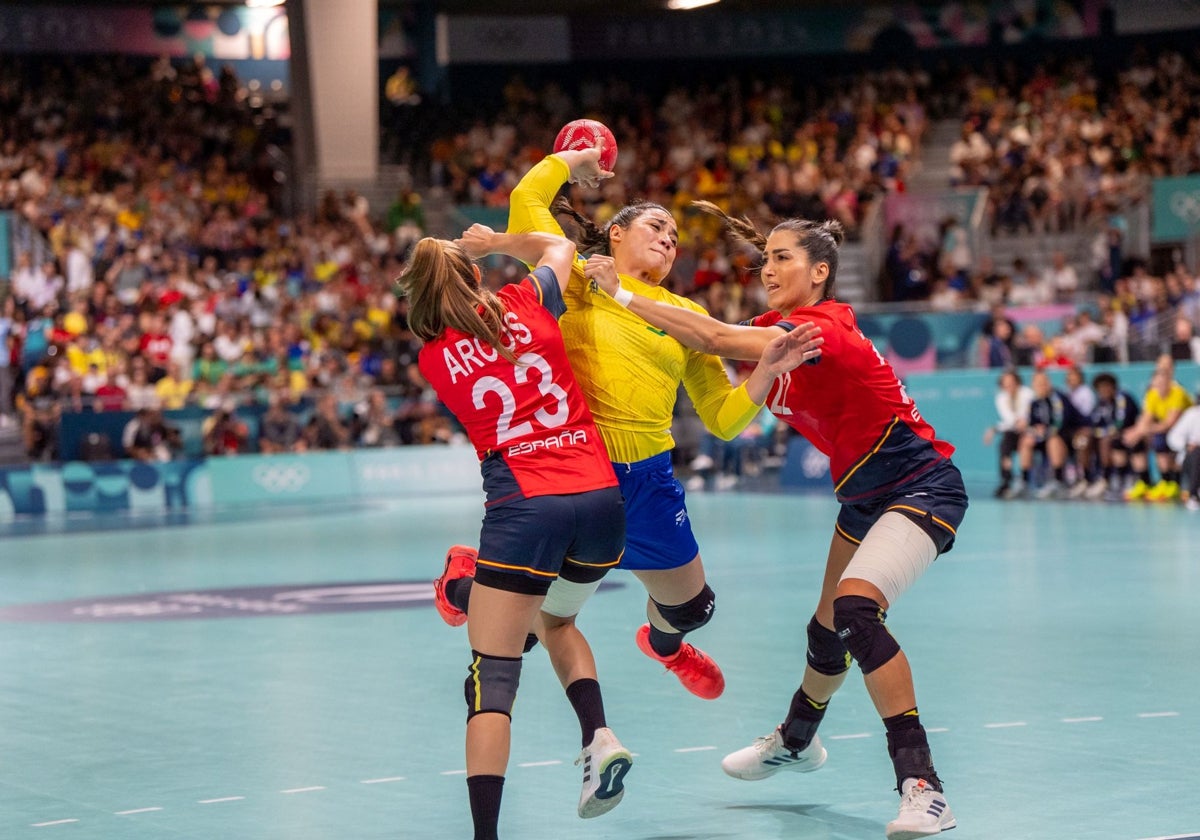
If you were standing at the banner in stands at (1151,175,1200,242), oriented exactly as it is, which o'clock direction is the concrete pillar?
The concrete pillar is roughly at 3 o'clock from the banner in stands.

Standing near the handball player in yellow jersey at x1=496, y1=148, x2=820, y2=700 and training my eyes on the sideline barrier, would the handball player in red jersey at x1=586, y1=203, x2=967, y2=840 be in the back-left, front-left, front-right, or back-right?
back-right

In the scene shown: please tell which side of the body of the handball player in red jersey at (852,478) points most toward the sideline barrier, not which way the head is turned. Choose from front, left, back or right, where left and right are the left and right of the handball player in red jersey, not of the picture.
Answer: right

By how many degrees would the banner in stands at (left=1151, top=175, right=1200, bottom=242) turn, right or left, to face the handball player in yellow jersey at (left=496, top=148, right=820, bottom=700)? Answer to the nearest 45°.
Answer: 0° — it already faces them

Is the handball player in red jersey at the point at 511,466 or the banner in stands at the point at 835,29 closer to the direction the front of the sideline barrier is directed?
the handball player in red jersey

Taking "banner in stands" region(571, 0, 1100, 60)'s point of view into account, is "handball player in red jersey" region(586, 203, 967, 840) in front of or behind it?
in front

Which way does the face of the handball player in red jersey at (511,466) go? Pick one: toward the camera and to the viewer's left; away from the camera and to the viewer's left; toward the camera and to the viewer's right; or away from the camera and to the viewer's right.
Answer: away from the camera and to the viewer's right

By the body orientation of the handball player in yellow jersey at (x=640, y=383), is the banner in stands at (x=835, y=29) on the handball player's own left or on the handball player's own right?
on the handball player's own left

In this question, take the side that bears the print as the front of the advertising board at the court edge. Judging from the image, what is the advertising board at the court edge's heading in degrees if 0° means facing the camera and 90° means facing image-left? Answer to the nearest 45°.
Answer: approximately 0°

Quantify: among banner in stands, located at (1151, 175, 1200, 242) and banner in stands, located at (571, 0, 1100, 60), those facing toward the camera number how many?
2

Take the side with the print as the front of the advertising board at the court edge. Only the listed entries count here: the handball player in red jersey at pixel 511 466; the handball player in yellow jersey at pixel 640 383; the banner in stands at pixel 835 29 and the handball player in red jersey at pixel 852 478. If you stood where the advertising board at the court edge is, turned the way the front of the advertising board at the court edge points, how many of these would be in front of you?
3
